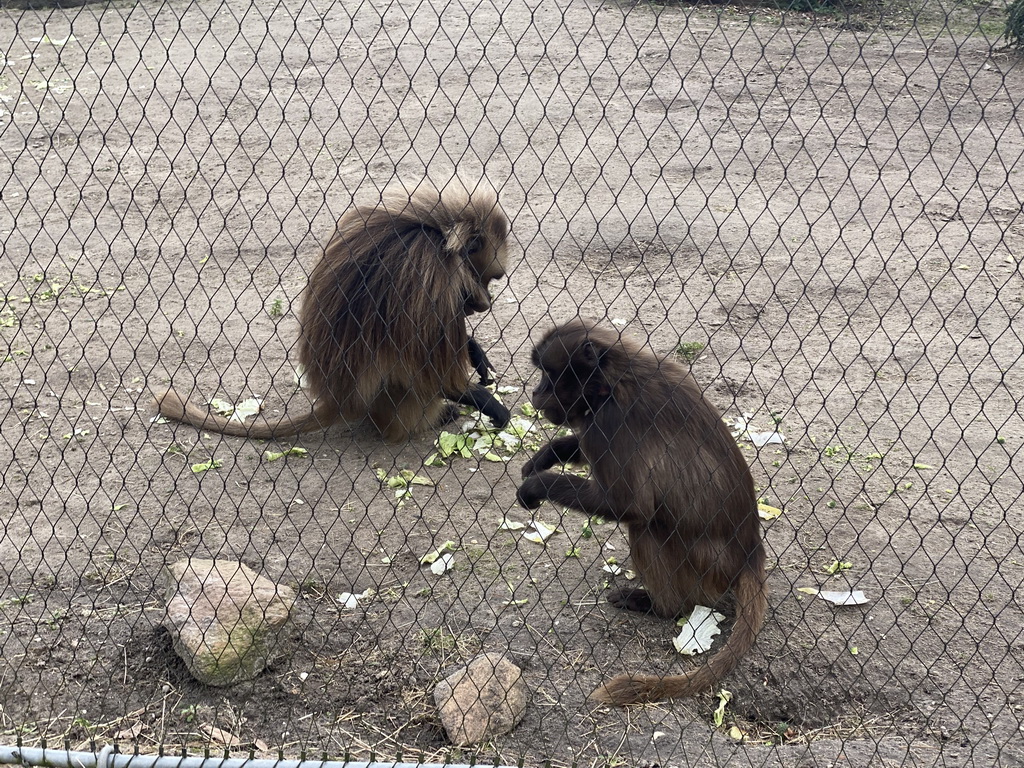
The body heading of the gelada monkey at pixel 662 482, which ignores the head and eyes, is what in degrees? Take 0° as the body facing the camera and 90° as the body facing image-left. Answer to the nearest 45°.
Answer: approximately 90°

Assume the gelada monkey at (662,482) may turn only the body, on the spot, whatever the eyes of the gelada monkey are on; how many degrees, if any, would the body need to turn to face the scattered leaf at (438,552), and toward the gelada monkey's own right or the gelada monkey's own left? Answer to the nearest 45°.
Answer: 0° — it already faces it

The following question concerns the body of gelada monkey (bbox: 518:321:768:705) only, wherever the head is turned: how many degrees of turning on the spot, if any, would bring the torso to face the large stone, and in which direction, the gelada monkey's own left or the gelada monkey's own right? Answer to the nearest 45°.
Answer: approximately 45° to the gelada monkey's own left

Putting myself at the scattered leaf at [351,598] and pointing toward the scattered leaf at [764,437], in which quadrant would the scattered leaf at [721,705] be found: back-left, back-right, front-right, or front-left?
front-right

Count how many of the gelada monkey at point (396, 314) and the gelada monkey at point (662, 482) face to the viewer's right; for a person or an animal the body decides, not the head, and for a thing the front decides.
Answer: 1

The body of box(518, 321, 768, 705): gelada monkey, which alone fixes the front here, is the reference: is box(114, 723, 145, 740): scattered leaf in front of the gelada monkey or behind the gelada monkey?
in front

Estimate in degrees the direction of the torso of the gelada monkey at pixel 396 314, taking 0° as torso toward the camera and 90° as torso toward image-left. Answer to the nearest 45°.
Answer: approximately 270°

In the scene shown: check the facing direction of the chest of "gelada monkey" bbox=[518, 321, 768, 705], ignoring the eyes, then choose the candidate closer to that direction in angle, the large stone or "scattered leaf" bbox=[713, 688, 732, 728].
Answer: the large stone

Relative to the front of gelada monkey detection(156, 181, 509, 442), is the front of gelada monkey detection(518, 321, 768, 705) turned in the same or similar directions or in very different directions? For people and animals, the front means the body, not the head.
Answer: very different directions

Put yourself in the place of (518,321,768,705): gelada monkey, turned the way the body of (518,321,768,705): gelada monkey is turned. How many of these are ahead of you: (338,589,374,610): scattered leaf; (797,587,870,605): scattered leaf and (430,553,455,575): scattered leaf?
2
